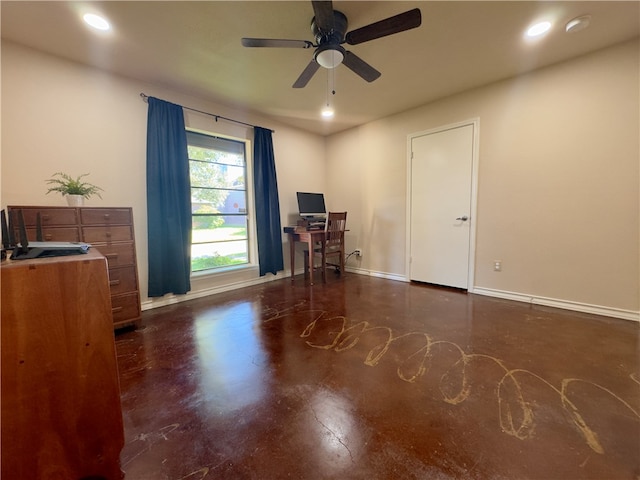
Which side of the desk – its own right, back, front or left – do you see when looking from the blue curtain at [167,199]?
right

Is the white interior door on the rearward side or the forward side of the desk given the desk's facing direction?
on the forward side

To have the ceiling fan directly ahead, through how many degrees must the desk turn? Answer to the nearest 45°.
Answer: approximately 45° to its right

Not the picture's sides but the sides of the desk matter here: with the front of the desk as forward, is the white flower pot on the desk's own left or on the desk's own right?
on the desk's own right

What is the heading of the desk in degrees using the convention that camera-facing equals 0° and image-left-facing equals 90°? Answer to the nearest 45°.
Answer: approximately 315°

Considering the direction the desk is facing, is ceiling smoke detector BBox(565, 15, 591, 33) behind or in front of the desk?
in front

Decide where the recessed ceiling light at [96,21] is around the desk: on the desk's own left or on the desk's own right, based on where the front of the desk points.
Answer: on the desk's own right

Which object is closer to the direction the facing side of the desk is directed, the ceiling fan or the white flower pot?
the ceiling fan
